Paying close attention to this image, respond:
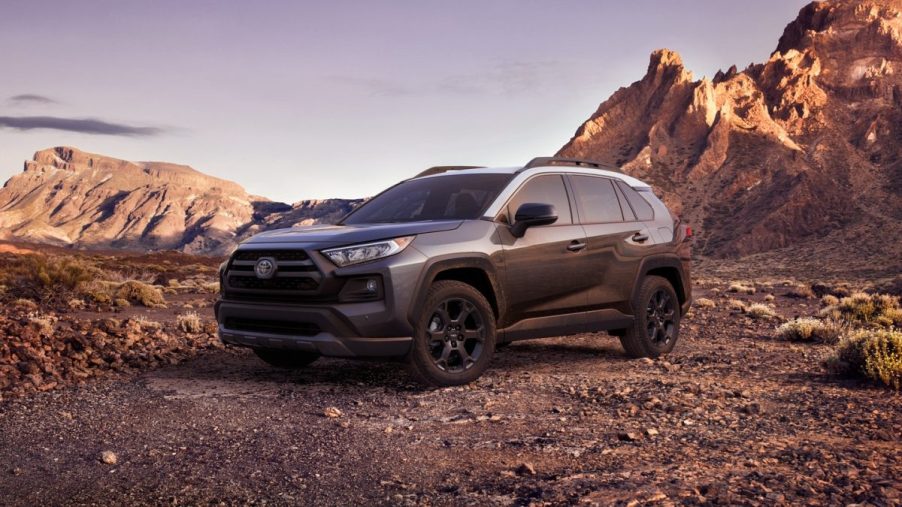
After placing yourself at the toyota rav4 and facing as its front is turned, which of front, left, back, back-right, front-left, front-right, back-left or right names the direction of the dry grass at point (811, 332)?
back

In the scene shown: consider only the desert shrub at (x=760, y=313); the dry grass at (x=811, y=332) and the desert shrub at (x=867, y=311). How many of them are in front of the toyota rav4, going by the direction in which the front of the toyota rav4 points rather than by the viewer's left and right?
0

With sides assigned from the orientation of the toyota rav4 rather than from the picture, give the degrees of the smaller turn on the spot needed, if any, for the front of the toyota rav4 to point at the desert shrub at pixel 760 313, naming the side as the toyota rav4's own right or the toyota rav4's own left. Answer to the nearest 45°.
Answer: approximately 180°

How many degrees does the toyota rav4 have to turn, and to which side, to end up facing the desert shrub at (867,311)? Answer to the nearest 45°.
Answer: approximately 180°

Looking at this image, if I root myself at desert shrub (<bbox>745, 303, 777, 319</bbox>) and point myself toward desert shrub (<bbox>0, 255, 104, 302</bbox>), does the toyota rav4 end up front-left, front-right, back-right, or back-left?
front-left

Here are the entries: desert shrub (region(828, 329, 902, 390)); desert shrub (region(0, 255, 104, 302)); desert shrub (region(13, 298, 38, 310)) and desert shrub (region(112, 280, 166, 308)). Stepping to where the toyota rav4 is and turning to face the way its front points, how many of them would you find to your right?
3

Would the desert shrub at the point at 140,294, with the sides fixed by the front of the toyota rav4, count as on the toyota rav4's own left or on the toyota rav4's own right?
on the toyota rav4's own right

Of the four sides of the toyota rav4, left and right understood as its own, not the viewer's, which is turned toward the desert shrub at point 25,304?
right

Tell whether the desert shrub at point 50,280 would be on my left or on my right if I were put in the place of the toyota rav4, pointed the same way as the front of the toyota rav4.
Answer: on my right

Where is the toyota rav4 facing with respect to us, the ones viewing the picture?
facing the viewer and to the left of the viewer

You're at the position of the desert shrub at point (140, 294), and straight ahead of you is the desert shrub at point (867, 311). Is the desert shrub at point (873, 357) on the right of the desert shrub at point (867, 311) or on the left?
right

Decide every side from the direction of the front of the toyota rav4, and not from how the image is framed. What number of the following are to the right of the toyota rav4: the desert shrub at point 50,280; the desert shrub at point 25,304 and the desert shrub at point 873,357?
2

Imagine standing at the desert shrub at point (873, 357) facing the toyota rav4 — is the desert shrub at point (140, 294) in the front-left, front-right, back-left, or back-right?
front-right

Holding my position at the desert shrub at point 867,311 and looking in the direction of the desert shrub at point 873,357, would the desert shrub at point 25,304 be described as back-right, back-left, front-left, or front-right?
front-right
